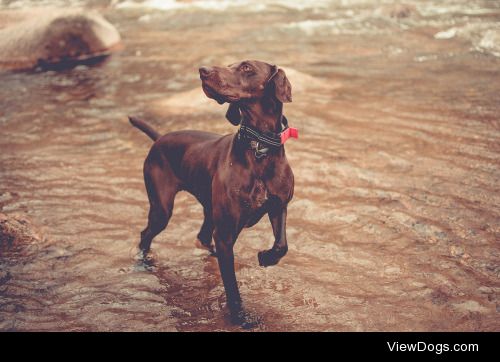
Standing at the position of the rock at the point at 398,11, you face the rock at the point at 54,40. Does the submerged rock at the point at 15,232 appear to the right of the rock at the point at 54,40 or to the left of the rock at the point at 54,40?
left

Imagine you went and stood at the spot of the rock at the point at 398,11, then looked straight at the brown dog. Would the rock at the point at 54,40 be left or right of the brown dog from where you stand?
right

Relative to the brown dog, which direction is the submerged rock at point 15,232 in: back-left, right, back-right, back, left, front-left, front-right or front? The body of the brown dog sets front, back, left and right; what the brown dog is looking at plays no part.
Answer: back

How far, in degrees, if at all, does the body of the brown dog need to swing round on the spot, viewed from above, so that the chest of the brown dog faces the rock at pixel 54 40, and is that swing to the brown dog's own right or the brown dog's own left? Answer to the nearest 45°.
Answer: approximately 135° to the brown dog's own left

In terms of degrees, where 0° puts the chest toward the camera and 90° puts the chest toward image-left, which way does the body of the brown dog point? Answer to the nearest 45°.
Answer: approximately 315°

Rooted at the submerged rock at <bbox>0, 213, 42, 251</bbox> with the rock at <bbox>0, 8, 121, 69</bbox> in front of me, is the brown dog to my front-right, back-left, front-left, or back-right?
back-right

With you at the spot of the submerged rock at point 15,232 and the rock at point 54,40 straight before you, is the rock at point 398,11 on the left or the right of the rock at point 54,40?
right
